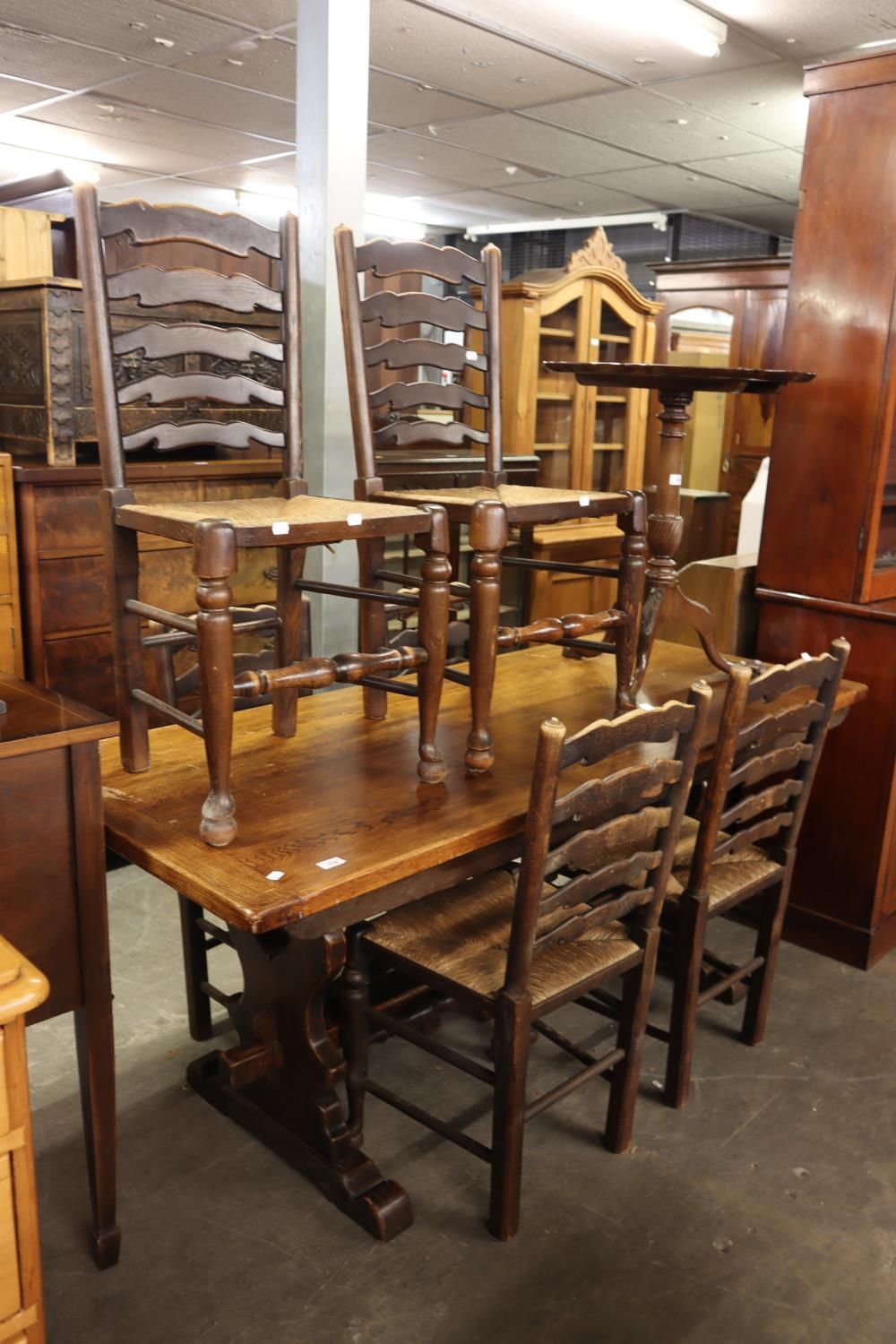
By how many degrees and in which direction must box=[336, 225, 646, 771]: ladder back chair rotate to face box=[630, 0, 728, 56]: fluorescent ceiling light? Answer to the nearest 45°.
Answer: approximately 135° to its left

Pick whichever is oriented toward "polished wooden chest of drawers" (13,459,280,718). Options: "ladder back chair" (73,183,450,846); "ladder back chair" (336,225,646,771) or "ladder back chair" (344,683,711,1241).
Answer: "ladder back chair" (344,683,711,1241)

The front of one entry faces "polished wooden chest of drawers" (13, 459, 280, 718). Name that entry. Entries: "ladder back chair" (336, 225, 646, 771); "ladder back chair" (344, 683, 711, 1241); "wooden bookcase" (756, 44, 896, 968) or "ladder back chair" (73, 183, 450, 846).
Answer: "ladder back chair" (344, 683, 711, 1241)

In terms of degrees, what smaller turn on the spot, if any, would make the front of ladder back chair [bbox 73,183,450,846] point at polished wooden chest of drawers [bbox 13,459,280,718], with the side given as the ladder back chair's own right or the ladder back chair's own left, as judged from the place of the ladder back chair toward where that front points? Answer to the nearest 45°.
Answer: approximately 135° to the ladder back chair's own left

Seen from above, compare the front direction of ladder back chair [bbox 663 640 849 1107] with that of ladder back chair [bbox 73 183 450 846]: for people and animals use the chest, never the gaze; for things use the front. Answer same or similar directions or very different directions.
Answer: very different directions

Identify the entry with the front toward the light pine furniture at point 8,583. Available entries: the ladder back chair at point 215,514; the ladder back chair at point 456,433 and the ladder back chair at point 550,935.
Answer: the ladder back chair at point 550,935

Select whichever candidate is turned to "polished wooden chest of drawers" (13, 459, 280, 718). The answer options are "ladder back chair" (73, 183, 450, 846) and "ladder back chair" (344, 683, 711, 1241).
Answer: "ladder back chair" (344, 683, 711, 1241)

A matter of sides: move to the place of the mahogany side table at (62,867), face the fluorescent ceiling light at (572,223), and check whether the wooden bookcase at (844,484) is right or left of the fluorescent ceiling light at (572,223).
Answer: right

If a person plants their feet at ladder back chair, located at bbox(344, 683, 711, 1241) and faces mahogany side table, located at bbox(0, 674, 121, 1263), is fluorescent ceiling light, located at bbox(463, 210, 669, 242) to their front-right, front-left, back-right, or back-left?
back-right

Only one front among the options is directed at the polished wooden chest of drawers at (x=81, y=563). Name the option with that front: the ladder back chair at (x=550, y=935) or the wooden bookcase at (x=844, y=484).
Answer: the ladder back chair
